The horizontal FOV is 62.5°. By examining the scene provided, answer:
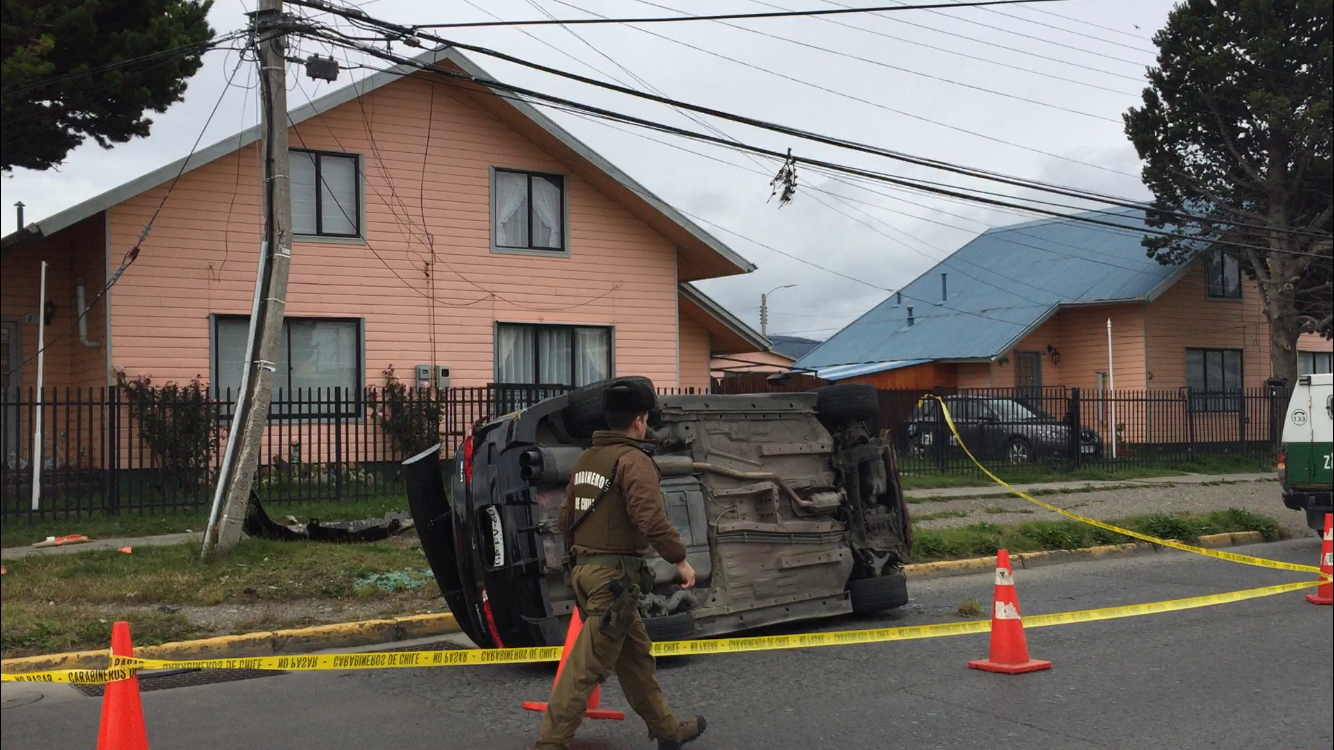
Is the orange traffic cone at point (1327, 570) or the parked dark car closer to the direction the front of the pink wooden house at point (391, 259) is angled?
the orange traffic cone

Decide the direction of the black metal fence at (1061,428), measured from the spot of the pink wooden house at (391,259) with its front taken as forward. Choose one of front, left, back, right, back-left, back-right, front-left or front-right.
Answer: left

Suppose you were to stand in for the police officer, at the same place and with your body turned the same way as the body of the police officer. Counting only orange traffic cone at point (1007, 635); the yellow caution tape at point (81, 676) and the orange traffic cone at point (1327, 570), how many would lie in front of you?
2

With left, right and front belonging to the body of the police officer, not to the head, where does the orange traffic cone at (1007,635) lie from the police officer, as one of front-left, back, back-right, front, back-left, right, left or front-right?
front

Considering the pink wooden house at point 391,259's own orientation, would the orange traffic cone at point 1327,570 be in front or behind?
in front

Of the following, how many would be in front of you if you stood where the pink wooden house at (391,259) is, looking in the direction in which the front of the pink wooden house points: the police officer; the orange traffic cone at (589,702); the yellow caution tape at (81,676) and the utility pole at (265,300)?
4

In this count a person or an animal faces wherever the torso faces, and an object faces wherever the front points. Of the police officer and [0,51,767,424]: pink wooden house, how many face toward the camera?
1

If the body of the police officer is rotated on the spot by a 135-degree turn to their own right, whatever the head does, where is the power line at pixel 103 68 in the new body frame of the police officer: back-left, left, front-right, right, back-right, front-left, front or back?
back-right

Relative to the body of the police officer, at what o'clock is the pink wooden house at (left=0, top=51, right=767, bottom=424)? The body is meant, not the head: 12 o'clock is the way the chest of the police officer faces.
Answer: The pink wooden house is roughly at 10 o'clock from the police officer.

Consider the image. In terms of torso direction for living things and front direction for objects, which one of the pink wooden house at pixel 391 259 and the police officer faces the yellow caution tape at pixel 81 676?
the pink wooden house

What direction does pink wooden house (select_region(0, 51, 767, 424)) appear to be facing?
toward the camera

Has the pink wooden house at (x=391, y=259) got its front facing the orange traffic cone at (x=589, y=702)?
yes

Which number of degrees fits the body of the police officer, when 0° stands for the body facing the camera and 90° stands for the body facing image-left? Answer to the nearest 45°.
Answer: approximately 225°

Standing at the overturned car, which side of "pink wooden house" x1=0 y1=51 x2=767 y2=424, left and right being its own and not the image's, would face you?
front

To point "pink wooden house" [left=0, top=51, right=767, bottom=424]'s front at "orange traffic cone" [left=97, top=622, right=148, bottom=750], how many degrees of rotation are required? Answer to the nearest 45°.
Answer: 0° — it already faces it

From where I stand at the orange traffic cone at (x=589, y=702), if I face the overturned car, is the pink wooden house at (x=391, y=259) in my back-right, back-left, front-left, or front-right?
front-left

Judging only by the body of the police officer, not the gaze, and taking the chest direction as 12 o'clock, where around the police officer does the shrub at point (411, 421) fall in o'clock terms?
The shrub is roughly at 10 o'clock from the police officer.

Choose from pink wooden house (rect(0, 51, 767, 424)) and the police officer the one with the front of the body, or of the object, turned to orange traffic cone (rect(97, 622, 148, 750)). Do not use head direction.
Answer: the pink wooden house
